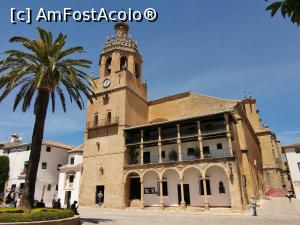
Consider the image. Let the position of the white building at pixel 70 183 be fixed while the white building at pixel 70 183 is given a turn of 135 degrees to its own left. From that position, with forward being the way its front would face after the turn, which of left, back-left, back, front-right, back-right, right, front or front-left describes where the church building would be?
right

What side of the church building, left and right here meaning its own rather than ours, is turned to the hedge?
front

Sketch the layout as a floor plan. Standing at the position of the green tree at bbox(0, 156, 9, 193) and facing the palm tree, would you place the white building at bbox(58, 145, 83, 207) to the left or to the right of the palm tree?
left

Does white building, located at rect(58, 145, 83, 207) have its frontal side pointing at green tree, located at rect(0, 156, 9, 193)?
no

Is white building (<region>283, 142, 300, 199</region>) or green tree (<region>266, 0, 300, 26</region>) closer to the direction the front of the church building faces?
the green tree

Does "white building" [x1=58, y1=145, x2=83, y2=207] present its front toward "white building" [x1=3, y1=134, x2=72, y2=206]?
no

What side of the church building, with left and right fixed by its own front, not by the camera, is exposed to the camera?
front

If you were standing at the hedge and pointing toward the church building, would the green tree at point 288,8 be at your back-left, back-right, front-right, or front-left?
back-right

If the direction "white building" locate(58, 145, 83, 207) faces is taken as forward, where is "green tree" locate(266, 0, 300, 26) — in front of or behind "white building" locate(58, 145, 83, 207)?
in front

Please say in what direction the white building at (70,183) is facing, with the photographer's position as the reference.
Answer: facing the viewer

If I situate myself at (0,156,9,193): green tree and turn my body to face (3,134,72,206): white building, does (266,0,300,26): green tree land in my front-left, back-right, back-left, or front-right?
back-right

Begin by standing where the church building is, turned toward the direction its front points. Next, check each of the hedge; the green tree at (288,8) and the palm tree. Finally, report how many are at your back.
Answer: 0

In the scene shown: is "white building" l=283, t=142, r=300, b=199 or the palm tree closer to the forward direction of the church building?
the palm tree

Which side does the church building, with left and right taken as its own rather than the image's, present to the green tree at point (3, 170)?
right

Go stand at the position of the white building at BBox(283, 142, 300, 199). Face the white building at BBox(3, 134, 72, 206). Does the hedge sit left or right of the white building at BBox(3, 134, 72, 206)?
left

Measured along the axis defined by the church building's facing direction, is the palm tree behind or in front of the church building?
in front
